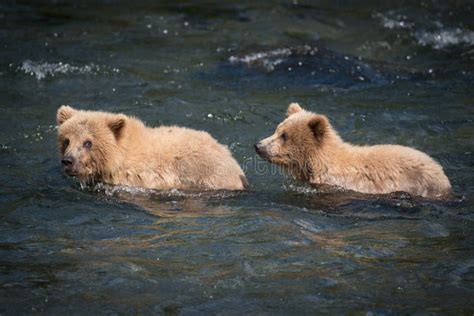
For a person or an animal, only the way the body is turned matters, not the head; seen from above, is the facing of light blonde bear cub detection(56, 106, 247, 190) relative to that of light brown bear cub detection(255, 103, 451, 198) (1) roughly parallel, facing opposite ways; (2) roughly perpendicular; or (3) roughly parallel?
roughly parallel

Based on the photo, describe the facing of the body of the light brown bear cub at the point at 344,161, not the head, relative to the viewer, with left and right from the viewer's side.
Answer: facing to the left of the viewer

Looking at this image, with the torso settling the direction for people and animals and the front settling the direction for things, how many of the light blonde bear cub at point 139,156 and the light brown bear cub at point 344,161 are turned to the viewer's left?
2

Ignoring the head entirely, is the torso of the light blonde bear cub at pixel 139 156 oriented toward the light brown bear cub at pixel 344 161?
no

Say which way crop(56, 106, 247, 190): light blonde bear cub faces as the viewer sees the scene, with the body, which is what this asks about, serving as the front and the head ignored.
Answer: to the viewer's left

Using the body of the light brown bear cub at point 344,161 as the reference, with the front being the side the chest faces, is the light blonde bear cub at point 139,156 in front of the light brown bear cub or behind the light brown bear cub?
in front
